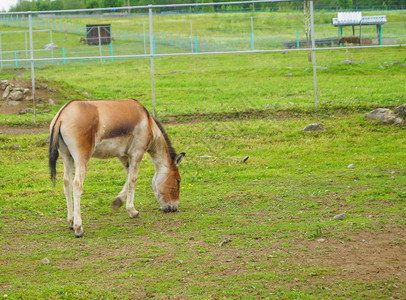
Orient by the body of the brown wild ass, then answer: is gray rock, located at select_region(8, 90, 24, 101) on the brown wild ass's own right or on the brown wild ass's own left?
on the brown wild ass's own left

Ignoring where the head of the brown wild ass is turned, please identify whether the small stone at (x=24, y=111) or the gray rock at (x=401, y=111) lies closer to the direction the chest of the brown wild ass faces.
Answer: the gray rock

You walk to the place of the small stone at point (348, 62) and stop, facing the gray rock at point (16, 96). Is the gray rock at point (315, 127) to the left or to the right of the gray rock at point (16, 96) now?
left

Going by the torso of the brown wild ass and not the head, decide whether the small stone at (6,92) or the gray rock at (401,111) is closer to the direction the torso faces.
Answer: the gray rock

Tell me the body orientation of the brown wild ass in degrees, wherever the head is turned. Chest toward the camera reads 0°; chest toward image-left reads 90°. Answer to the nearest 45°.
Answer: approximately 225°

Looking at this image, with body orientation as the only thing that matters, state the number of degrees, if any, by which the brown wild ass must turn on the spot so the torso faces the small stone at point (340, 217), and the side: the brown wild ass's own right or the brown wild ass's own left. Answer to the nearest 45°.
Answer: approximately 45° to the brown wild ass's own right
